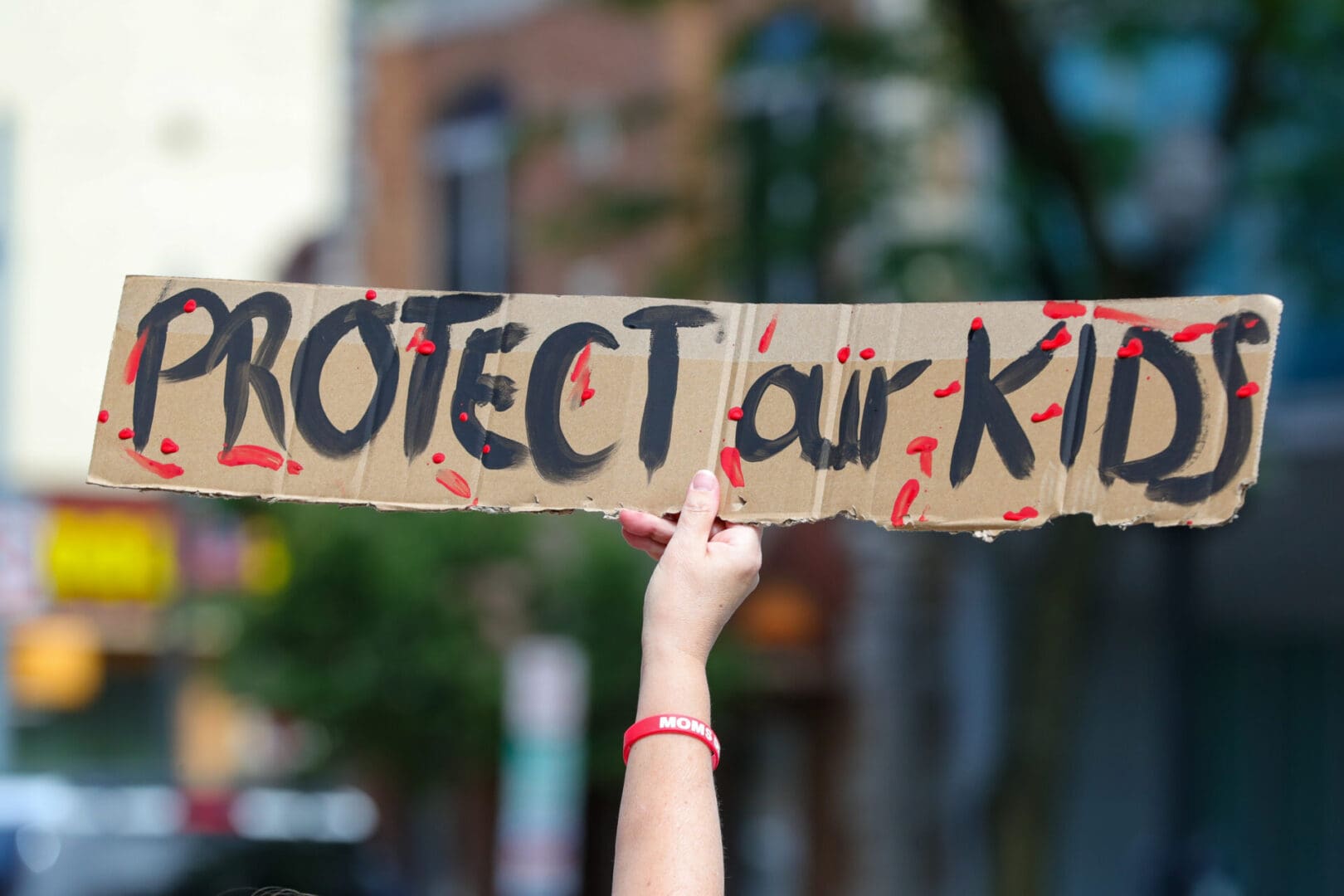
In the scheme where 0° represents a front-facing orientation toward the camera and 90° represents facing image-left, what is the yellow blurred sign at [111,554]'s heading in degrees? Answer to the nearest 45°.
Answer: approximately 0°
